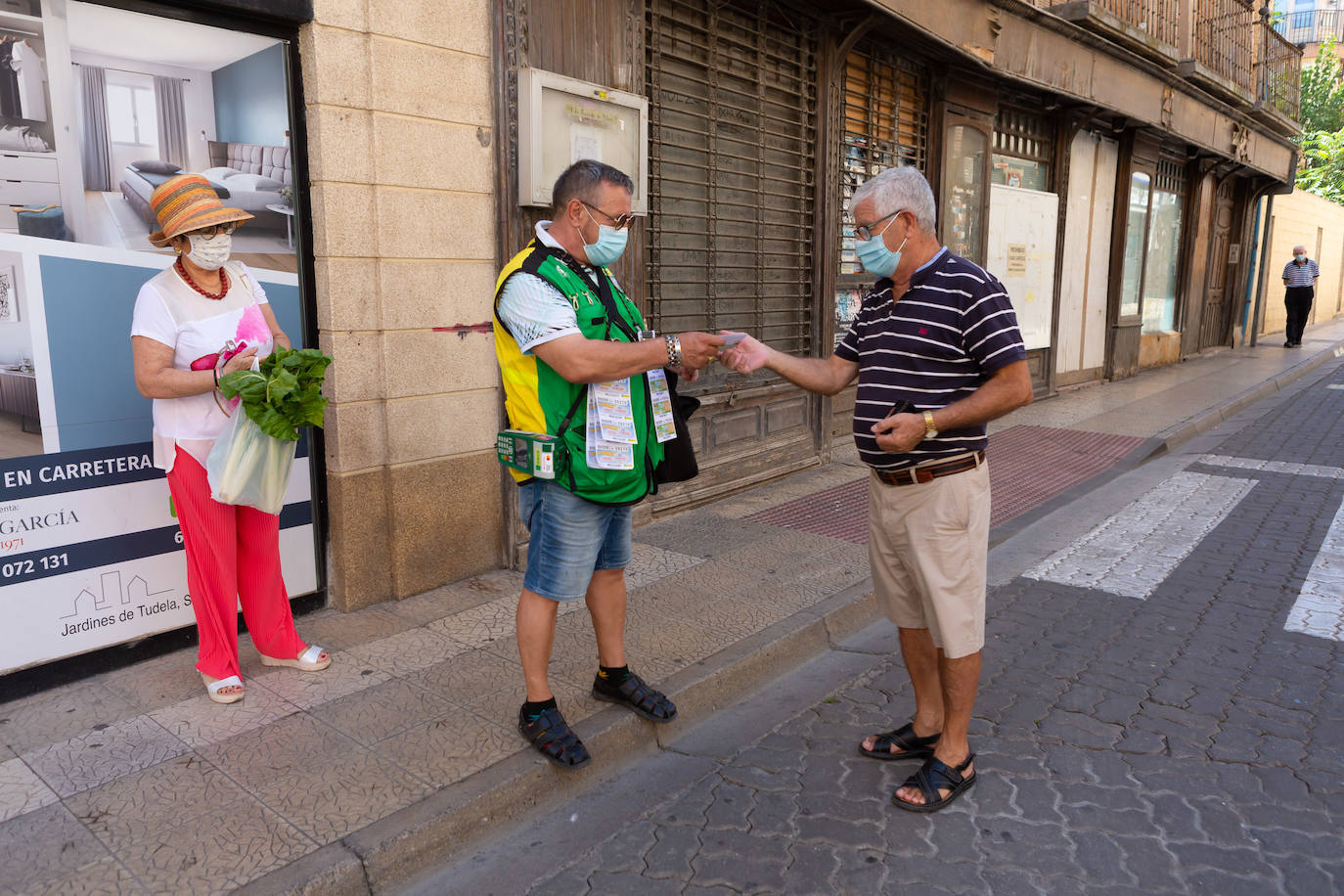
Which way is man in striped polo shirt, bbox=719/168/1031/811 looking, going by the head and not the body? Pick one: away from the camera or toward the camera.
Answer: toward the camera

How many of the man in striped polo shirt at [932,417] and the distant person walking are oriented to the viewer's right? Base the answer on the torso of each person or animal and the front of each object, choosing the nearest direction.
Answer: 0

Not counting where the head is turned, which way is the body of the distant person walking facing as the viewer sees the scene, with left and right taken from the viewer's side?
facing the viewer

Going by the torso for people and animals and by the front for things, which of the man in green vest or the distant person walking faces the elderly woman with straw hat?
the distant person walking

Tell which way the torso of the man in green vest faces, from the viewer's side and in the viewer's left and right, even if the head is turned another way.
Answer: facing the viewer and to the right of the viewer

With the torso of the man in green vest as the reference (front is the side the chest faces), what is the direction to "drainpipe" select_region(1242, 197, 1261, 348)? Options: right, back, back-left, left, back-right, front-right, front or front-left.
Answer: left

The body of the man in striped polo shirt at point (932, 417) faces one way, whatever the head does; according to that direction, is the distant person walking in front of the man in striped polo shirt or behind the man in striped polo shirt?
behind

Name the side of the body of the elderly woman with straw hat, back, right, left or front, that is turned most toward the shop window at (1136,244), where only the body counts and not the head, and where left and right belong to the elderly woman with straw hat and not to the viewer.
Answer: left

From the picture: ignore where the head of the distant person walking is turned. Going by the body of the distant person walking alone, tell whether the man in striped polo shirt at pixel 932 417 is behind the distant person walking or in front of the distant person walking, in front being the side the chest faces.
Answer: in front

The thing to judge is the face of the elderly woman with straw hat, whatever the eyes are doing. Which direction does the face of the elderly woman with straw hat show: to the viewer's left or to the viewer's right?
to the viewer's right

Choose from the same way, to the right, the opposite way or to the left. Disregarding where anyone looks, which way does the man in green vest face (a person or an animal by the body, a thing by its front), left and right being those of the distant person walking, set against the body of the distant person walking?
to the left

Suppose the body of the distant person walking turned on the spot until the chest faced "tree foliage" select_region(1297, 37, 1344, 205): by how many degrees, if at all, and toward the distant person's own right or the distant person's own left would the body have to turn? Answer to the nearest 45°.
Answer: approximately 180°
